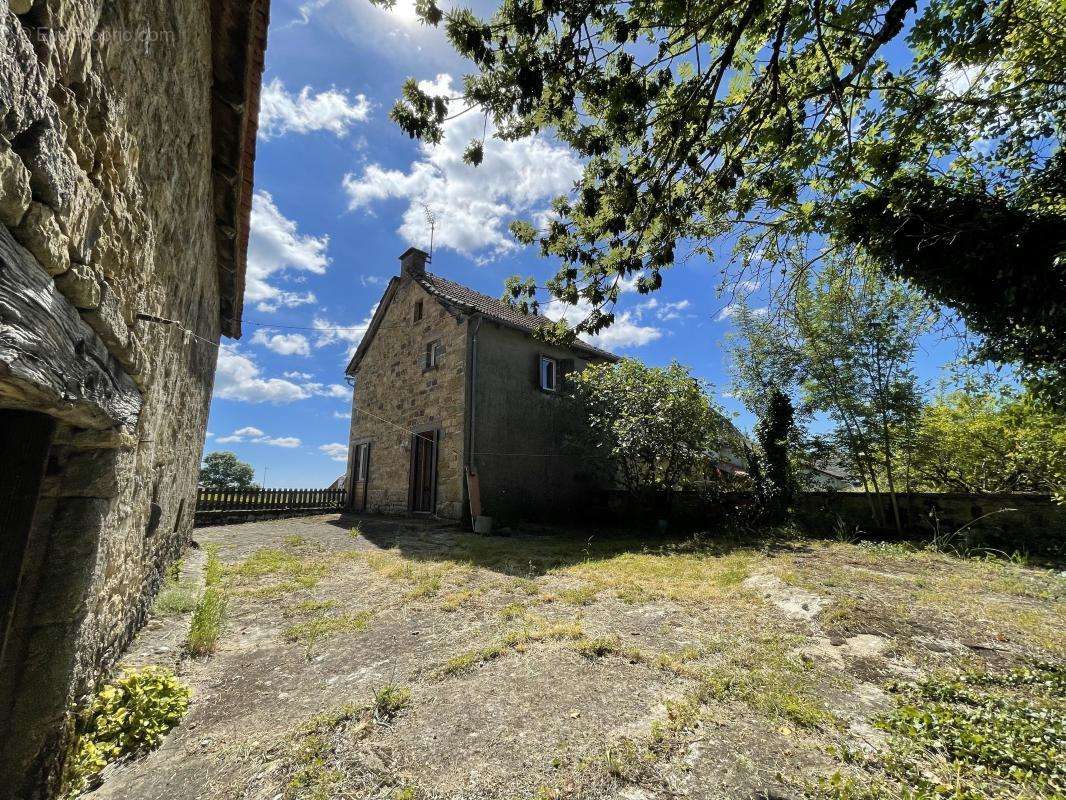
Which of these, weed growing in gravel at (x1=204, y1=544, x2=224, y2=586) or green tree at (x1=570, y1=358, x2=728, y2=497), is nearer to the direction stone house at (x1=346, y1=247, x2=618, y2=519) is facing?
the weed growing in gravel

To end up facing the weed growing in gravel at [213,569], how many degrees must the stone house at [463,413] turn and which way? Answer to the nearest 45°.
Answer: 0° — it already faces it

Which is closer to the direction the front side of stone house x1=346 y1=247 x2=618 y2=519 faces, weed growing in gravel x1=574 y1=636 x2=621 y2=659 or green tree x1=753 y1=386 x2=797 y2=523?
the weed growing in gravel

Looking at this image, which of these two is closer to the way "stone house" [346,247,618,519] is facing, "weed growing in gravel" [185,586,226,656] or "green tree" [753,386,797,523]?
the weed growing in gravel

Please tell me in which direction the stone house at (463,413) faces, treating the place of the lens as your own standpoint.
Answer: facing the viewer and to the left of the viewer

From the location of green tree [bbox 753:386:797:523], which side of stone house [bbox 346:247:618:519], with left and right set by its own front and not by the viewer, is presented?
left

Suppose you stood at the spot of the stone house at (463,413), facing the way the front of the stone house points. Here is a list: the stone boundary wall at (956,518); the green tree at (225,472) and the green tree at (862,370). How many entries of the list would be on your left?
2

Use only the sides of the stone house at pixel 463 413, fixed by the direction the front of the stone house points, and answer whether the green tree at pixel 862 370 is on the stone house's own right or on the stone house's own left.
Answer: on the stone house's own left

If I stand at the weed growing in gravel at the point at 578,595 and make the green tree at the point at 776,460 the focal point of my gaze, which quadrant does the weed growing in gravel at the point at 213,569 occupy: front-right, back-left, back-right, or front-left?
back-left

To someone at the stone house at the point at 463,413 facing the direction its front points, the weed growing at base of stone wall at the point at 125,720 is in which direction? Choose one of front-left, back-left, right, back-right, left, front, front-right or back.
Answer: front-left

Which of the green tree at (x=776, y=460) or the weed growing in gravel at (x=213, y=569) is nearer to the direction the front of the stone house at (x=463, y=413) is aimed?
the weed growing in gravel

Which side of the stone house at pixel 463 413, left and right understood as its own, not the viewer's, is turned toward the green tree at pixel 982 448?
left
